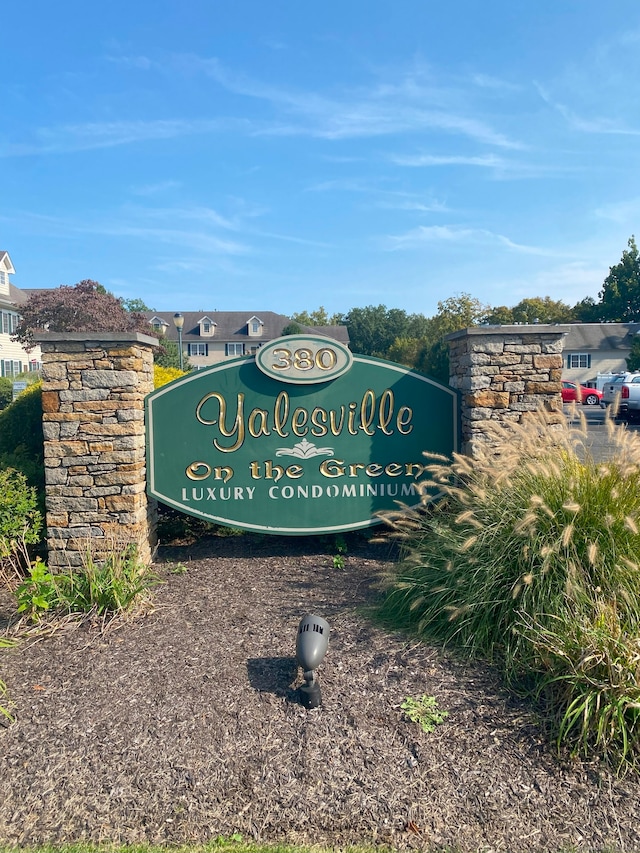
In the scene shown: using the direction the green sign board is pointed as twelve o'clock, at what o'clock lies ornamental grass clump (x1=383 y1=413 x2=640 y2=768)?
The ornamental grass clump is roughly at 11 o'clock from the green sign board.

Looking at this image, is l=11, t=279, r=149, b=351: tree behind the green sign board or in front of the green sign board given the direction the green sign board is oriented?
behind

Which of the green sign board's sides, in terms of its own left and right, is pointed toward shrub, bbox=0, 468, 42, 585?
right

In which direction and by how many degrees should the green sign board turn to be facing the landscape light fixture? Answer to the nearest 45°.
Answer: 0° — it already faces it

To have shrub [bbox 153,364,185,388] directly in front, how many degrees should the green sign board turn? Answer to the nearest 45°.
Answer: approximately 135° to its right

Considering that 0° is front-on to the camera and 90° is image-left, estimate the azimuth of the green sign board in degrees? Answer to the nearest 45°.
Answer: approximately 0°

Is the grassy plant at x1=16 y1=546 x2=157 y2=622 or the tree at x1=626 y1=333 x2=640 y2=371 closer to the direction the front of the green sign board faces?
the grassy plant

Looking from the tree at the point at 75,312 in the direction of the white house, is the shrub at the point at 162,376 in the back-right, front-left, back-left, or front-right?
back-left

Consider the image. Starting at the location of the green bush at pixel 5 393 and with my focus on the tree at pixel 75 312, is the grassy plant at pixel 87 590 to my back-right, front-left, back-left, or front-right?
back-right
